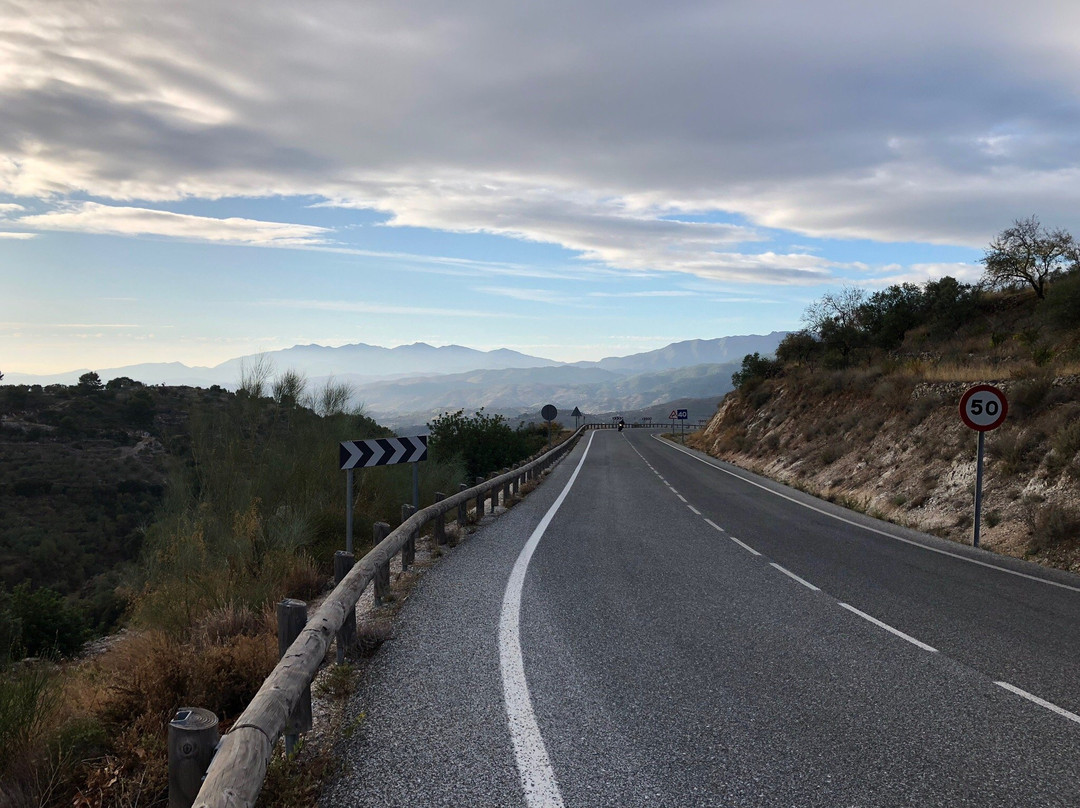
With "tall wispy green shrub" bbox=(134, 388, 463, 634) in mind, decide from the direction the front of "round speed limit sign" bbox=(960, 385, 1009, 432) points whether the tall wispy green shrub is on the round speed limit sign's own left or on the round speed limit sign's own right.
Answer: on the round speed limit sign's own right

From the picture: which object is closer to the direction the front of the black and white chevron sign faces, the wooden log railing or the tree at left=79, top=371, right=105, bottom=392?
the wooden log railing

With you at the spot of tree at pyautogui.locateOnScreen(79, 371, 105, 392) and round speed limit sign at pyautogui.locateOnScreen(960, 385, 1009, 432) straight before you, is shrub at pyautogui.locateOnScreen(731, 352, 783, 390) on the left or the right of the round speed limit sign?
left

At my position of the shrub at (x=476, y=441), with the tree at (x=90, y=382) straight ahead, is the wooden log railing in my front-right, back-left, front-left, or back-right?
back-left

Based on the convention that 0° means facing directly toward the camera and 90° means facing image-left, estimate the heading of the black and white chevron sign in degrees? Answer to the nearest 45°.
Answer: approximately 315°

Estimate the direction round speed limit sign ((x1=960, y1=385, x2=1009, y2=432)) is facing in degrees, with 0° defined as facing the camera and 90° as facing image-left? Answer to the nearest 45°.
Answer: approximately 0°
